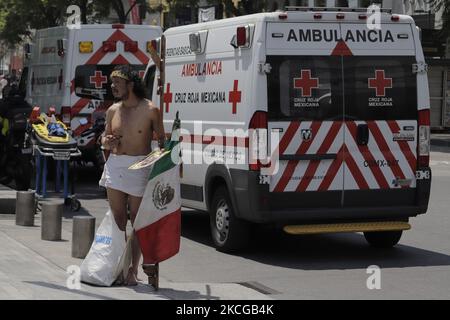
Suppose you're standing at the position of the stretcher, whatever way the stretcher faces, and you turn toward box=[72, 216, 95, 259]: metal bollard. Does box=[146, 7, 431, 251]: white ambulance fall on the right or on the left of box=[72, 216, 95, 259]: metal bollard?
left

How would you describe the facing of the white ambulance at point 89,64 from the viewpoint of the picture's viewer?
facing away from the viewer and to the left of the viewer

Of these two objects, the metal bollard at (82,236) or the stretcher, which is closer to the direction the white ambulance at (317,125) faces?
the stretcher

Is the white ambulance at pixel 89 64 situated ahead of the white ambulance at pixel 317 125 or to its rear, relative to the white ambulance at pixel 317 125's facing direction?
ahead

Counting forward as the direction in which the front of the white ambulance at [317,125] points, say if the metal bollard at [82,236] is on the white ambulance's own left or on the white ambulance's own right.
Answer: on the white ambulance's own left

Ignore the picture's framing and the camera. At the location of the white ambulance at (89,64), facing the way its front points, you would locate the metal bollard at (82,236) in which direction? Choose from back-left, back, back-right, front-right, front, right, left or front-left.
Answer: back-left

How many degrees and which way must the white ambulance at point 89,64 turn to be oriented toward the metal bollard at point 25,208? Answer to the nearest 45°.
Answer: approximately 135° to its left

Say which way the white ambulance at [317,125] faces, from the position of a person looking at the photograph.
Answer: facing away from the viewer and to the left of the viewer
